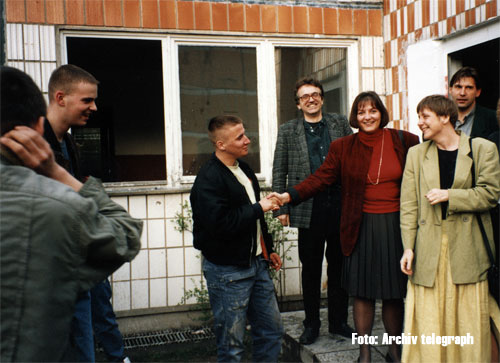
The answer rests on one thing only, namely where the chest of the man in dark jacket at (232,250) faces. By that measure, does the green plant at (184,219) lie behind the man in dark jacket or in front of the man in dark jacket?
behind

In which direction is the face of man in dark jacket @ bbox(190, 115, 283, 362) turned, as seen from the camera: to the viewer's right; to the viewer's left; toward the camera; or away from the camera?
to the viewer's right

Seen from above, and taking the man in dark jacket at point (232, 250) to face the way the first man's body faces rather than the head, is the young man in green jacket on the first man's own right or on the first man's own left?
on the first man's own right

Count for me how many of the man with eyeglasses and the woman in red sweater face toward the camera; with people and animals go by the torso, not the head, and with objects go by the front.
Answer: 2

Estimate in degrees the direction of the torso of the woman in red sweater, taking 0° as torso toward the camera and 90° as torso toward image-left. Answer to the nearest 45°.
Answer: approximately 0°

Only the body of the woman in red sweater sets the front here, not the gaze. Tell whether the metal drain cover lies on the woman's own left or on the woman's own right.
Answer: on the woman's own right

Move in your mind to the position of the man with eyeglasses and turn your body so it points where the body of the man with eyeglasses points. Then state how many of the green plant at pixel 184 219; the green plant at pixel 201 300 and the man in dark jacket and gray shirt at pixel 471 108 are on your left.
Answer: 1

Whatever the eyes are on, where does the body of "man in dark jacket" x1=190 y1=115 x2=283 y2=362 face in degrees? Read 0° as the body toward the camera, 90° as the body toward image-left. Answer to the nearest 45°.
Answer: approximately 315°

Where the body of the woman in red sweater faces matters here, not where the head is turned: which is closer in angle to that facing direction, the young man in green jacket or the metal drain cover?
the young man in green jacket

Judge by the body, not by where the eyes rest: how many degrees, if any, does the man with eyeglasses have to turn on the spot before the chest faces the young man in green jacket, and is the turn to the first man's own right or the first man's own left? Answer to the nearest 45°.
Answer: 0° — they already face them

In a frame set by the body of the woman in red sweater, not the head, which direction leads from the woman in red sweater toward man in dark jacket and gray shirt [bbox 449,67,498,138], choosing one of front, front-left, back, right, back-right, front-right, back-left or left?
back-left

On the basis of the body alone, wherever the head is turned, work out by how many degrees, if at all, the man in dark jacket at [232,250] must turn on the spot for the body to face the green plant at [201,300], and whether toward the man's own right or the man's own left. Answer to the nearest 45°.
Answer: approximately 135° to the man's own left
